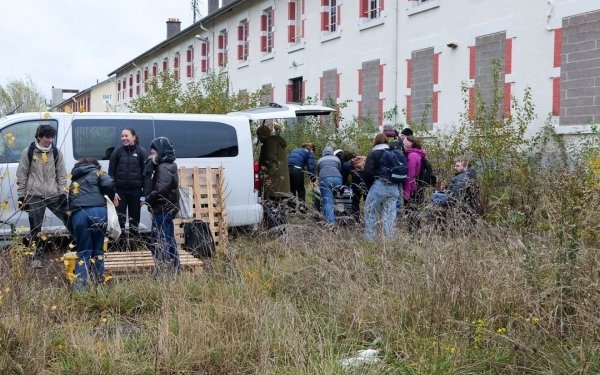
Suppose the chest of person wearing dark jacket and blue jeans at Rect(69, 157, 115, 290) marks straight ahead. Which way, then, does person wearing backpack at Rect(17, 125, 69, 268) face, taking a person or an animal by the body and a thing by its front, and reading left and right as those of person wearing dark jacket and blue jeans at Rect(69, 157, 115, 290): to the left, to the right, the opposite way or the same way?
the opposite way

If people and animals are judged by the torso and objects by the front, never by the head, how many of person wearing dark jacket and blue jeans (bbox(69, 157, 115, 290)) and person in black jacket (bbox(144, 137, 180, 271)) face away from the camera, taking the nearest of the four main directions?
1

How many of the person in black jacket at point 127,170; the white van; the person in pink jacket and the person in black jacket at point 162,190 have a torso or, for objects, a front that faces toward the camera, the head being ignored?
1

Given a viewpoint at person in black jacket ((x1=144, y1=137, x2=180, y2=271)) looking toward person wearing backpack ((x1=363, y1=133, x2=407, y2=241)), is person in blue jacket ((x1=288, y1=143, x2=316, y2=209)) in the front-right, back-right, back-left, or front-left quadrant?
front-left

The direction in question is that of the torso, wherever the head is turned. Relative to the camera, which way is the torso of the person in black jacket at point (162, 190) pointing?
to the viewer's left

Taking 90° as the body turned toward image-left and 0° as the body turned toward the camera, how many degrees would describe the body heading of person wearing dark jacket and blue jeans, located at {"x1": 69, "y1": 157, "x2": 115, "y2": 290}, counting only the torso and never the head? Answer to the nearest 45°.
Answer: approximately 180°

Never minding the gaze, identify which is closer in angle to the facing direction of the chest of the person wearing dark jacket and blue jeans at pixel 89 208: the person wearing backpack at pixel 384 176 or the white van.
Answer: the white van

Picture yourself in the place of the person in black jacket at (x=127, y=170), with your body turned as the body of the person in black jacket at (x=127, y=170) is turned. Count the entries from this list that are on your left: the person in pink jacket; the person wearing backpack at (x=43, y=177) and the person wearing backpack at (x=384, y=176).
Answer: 2

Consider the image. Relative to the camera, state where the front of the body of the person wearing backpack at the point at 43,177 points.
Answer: toward the camera

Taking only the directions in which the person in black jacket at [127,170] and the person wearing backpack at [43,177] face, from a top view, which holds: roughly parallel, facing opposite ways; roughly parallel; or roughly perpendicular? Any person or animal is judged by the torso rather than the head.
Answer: roughly parallel

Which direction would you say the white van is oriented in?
to the viewer's left

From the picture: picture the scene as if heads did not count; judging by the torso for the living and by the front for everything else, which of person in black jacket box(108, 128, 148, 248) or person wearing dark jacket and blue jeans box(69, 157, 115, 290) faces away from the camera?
the person wearing dark jacket and blue jeans
